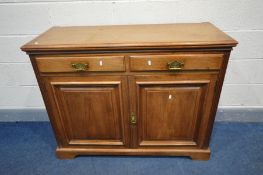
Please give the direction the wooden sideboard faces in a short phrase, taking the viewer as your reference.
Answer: facing the viewer
